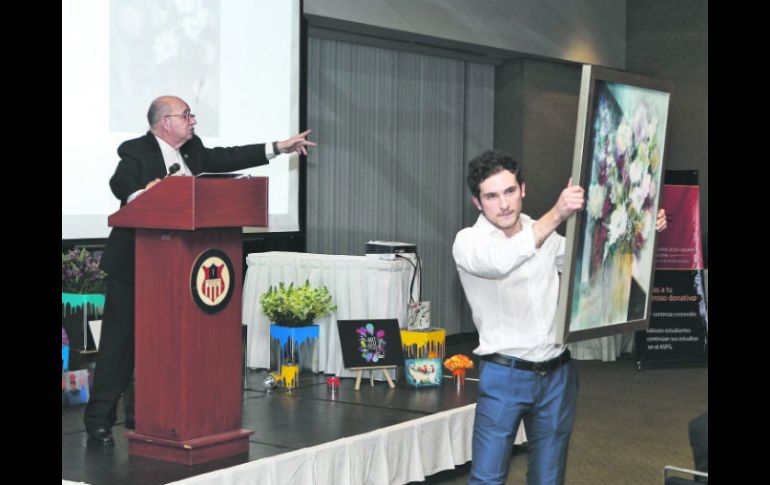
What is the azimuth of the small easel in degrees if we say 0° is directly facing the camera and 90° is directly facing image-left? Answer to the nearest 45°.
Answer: approximately 0°

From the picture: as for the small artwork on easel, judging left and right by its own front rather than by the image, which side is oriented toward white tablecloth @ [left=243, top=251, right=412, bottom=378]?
back

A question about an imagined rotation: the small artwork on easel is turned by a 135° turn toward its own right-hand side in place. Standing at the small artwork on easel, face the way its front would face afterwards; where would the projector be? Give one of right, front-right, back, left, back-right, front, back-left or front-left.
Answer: front-right

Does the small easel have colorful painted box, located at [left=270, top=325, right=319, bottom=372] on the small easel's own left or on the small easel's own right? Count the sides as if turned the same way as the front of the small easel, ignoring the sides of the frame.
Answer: on the small easel's own right

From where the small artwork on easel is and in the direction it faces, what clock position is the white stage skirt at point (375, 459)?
The white stage skirt is roughly at 12 o'clock from the small artwork on easel.

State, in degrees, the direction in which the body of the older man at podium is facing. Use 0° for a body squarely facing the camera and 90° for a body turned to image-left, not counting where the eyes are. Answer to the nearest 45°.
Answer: approximately 315°

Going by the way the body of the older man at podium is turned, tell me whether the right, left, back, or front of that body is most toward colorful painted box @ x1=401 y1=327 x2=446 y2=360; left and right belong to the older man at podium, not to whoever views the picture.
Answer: left

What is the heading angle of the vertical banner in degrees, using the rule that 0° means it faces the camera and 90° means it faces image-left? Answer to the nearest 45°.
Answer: approximately 0°

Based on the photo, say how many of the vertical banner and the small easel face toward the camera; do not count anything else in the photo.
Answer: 2
